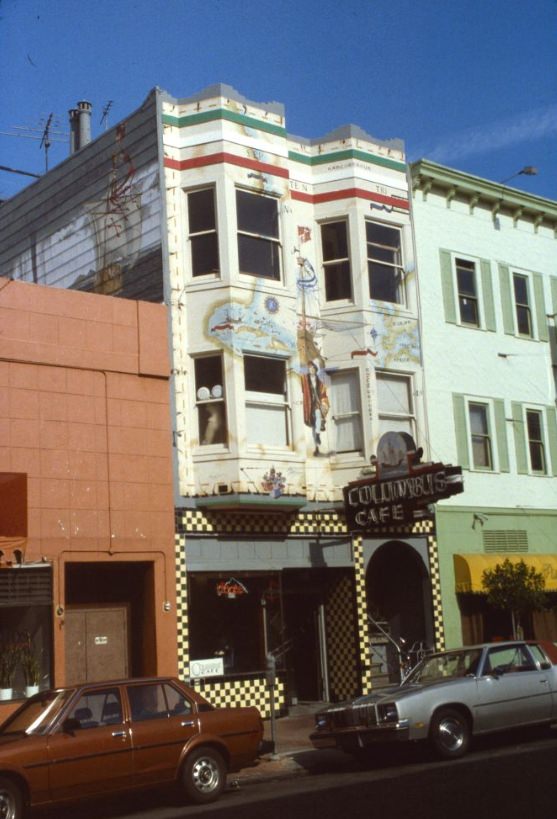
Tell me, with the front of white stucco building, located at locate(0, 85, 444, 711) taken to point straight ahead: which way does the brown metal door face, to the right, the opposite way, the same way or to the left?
the same way

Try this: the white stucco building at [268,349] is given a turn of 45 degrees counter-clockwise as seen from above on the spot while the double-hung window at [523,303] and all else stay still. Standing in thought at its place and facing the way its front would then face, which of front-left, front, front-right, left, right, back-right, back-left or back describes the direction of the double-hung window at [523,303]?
front-left

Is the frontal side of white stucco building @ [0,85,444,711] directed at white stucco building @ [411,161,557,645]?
no

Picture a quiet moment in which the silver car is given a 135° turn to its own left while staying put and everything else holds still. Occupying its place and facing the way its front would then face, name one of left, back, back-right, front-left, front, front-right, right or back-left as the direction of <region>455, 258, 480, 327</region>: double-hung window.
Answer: left

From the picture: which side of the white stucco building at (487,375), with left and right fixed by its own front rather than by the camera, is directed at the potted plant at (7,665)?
right

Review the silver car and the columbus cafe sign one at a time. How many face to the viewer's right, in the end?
0

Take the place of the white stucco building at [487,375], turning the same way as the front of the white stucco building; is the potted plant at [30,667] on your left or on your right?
on your right

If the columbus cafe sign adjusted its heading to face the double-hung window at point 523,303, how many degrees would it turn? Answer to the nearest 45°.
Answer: approximately 180°

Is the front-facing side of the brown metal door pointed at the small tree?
no

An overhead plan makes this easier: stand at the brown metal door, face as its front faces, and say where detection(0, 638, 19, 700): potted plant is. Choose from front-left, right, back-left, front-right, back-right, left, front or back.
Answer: right

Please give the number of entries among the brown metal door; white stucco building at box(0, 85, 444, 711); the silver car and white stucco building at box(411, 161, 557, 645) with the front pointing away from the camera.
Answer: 0

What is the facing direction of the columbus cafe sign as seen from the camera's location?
facing the viewer and to the left of the viewer

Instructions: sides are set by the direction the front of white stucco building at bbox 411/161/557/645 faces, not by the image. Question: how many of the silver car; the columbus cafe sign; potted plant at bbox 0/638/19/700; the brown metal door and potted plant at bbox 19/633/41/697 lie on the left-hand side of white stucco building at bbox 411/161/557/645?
0

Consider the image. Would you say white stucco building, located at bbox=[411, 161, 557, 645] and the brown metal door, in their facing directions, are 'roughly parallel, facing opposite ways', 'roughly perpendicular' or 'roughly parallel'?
roughly parallel

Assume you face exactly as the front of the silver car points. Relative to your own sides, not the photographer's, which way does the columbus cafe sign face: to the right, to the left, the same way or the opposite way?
the same way

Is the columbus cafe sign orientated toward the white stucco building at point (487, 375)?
no

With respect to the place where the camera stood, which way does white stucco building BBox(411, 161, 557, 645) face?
facing the viewer and to the right of the viewer

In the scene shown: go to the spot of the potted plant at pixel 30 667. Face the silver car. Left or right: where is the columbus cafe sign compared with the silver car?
left
